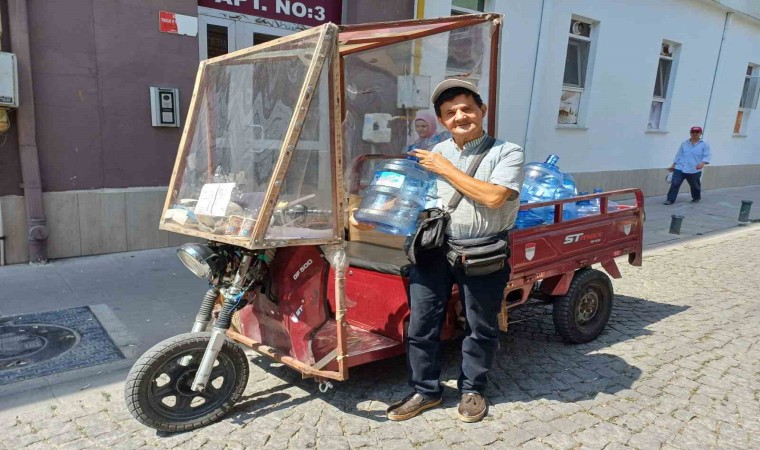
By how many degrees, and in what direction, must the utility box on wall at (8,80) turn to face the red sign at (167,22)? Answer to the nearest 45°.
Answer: approximately 90° to its left

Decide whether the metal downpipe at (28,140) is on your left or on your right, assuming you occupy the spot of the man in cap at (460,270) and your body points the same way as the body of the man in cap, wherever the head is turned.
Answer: on your right

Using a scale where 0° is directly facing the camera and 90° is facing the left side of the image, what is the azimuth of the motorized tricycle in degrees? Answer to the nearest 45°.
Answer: approximately 45°

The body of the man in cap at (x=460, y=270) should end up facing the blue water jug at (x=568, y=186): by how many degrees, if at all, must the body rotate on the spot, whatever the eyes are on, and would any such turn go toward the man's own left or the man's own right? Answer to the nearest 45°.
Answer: approximately 135° to the man's own left

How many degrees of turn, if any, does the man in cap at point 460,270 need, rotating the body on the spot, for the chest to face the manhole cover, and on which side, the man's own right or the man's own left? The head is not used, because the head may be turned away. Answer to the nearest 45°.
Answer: approximately 90° to the man's own right

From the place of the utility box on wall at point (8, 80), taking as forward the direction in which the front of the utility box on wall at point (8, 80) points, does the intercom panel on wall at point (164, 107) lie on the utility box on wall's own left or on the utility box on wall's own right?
on the utility box on wall's own left

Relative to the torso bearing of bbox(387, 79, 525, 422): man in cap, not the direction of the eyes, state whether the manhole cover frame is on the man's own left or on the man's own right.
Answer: on the man's own right

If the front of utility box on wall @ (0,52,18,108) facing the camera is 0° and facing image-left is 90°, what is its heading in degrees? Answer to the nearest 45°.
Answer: approximately 0°

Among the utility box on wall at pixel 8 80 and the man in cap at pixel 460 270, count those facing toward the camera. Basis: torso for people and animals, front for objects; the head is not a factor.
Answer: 2

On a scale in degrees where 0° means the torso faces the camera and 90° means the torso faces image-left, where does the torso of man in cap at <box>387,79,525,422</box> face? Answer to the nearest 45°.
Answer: approximately 0°

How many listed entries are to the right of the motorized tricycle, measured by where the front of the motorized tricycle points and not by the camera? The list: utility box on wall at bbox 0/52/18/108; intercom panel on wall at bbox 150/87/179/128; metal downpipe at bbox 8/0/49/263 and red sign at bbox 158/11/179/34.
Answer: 4
